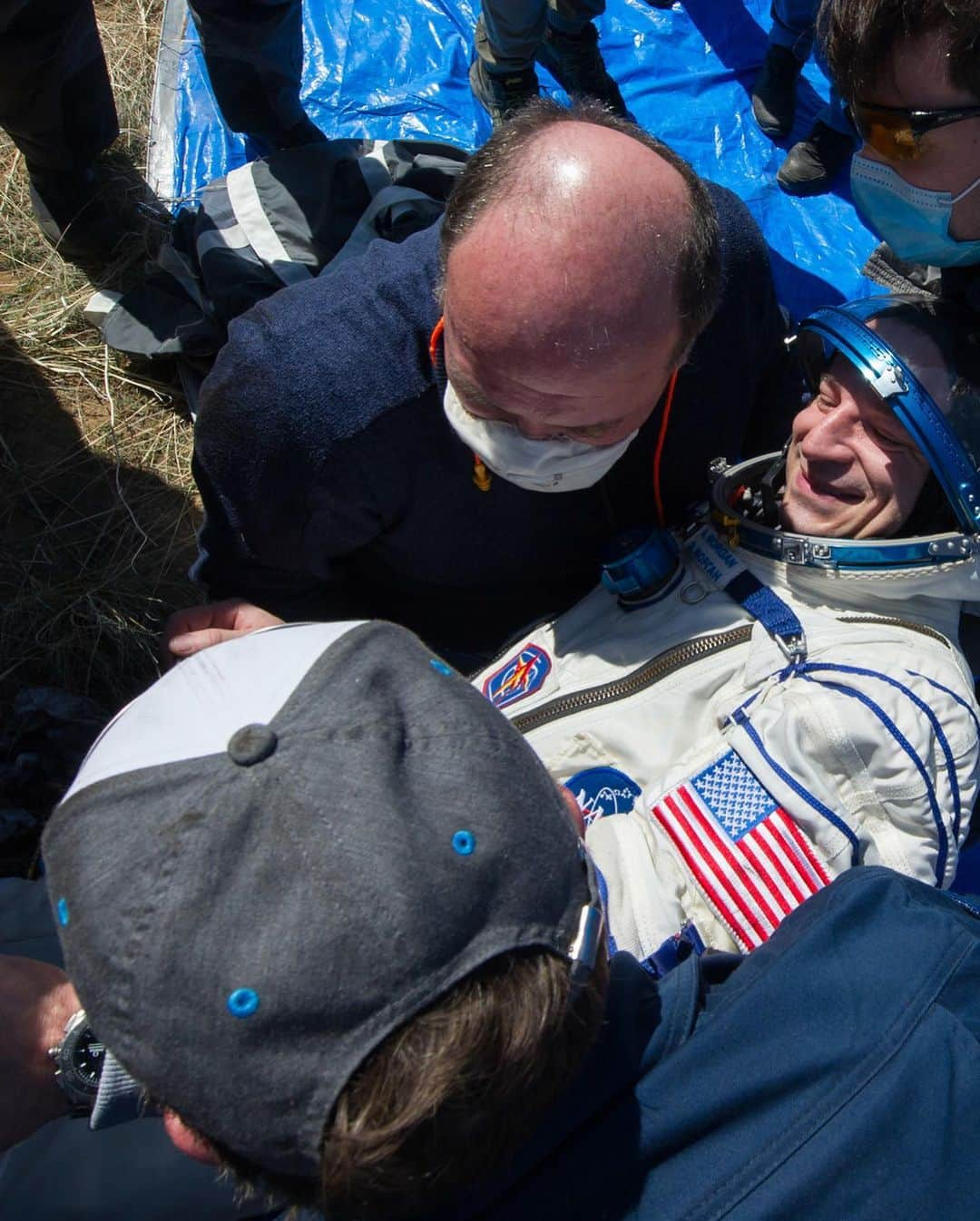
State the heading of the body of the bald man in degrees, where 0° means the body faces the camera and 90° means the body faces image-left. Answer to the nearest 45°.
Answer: approximately 0°

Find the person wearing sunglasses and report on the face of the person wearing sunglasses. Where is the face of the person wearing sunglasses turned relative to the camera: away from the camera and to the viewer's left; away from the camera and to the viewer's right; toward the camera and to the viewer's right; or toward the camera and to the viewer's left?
toward the camera and to the viewer's left
